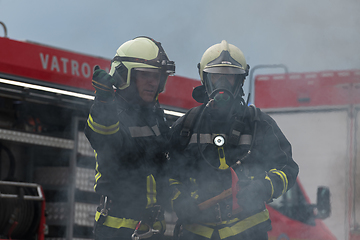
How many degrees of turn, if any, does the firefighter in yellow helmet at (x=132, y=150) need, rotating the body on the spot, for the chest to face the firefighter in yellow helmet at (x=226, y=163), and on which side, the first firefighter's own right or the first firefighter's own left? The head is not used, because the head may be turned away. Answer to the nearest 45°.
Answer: approximately 45° to the first firefighter's own left

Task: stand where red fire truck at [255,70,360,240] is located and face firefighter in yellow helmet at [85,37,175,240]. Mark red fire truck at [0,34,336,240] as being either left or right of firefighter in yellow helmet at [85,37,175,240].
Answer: right

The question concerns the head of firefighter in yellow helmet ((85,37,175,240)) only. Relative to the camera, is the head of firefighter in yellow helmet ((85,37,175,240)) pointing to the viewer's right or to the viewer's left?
to the viewer's right

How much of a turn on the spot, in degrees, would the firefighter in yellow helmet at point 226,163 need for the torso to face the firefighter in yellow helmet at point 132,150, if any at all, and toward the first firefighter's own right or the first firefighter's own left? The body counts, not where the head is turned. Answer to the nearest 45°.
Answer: approximately 90° to the first firefighter's own right

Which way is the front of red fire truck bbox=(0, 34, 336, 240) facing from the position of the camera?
facing away from the viewer and to the right of the viewer

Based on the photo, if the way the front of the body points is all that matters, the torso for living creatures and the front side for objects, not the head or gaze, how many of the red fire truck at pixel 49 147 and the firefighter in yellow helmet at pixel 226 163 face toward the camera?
1

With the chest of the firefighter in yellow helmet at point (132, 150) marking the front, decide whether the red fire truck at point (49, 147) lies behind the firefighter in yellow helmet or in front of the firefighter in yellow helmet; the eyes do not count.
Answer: behind

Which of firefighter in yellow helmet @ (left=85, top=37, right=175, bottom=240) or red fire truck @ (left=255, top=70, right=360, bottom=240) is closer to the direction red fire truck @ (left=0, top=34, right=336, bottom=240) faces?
the red fire truck

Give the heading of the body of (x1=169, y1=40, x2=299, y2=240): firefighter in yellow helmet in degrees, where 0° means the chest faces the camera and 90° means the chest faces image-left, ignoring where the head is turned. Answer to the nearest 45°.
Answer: approximately 0°

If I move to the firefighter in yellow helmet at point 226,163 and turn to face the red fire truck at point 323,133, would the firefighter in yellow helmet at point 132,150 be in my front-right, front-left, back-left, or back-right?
back-left

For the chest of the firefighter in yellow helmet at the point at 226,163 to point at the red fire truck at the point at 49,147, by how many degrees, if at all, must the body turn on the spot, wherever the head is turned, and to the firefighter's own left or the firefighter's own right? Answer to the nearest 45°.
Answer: approximately 135° to the firefighter's own right

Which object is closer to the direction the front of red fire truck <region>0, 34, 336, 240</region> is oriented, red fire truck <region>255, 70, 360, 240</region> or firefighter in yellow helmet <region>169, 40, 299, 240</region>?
the red fire truck

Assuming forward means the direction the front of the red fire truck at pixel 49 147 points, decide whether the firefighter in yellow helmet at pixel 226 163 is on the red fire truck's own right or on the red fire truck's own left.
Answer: on the red fire truck's own right

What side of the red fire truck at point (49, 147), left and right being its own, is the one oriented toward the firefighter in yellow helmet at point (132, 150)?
right

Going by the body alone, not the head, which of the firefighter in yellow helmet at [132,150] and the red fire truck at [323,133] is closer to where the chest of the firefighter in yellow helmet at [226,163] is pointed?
the firefighter in yellow helmet

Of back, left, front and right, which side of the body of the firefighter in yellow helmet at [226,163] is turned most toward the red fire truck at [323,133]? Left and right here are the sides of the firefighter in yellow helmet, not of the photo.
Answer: back
